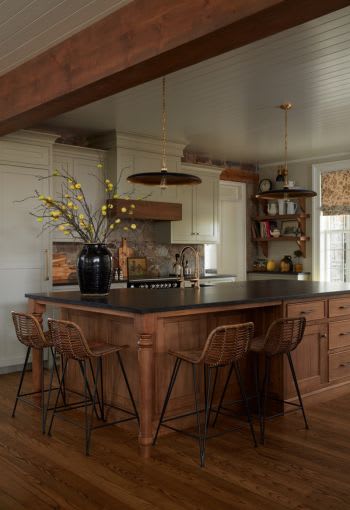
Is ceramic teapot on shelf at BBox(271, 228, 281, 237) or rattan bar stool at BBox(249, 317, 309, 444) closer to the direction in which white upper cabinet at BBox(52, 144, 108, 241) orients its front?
the rattan bar stool

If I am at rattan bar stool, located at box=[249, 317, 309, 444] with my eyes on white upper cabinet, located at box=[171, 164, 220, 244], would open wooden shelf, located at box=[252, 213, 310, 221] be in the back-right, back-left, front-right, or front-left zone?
front-right

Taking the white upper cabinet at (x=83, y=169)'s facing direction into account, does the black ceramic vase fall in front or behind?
in front

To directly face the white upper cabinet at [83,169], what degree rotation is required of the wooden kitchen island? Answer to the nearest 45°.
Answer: approximately 180°

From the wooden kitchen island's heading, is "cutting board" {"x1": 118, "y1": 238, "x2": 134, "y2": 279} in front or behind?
behind

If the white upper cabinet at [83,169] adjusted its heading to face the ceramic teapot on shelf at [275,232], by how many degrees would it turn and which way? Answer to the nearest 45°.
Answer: approximately 90° to its left

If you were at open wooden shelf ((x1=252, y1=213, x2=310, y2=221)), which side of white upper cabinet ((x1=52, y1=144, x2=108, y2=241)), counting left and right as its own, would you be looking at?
left

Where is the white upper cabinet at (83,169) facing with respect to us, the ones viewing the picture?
facing the viewer and to the right of the viewer

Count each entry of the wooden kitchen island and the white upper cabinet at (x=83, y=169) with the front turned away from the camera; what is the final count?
0

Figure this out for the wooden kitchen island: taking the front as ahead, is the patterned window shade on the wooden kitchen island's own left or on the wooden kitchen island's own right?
on the wooden kitchen island's own left

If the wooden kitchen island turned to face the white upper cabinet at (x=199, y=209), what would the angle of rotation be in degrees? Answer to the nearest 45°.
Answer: approximately 135° to its left

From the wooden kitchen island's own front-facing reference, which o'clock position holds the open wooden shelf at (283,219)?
The open wooden shelf is roughly at 8 o'clock from the wooden kitchen island.

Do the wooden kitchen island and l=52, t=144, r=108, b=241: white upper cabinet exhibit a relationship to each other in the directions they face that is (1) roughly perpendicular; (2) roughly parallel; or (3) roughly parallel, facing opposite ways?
roughly parallel
